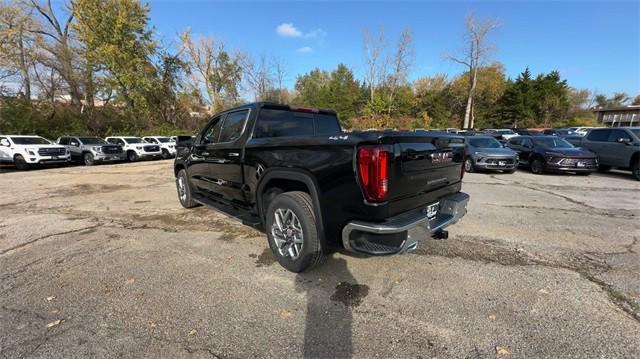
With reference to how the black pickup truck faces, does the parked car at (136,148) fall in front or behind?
in front

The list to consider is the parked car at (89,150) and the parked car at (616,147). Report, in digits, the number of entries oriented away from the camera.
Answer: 0

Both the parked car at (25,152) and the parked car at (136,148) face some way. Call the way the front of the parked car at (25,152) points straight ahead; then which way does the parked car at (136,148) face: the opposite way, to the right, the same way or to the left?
the same way

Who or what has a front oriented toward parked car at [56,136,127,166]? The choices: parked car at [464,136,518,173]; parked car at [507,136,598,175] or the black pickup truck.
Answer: the black pickup truck

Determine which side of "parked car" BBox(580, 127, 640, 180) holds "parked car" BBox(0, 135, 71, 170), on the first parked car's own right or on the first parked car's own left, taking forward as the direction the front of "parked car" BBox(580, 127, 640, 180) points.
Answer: on the first parked car's own right

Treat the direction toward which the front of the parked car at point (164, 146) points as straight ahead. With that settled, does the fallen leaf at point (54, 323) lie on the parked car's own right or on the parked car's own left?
on the parked car's own right

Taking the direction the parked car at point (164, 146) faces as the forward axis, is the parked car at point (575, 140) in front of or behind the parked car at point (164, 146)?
in front

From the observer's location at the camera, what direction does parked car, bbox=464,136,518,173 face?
facing the viewer and to the right of the viewer

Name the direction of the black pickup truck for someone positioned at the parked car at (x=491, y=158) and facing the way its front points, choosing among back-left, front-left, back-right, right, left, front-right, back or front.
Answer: front-right

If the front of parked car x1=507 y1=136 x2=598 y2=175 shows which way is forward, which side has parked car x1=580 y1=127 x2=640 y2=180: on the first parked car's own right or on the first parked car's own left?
on the first parked car's own left

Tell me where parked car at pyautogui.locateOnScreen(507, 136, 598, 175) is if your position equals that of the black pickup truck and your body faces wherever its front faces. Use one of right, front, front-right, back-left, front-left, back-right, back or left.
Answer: right

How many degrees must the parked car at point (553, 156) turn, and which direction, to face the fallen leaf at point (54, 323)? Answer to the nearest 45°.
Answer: approximately 45° to its right

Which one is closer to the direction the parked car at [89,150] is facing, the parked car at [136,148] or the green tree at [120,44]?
the parked car
